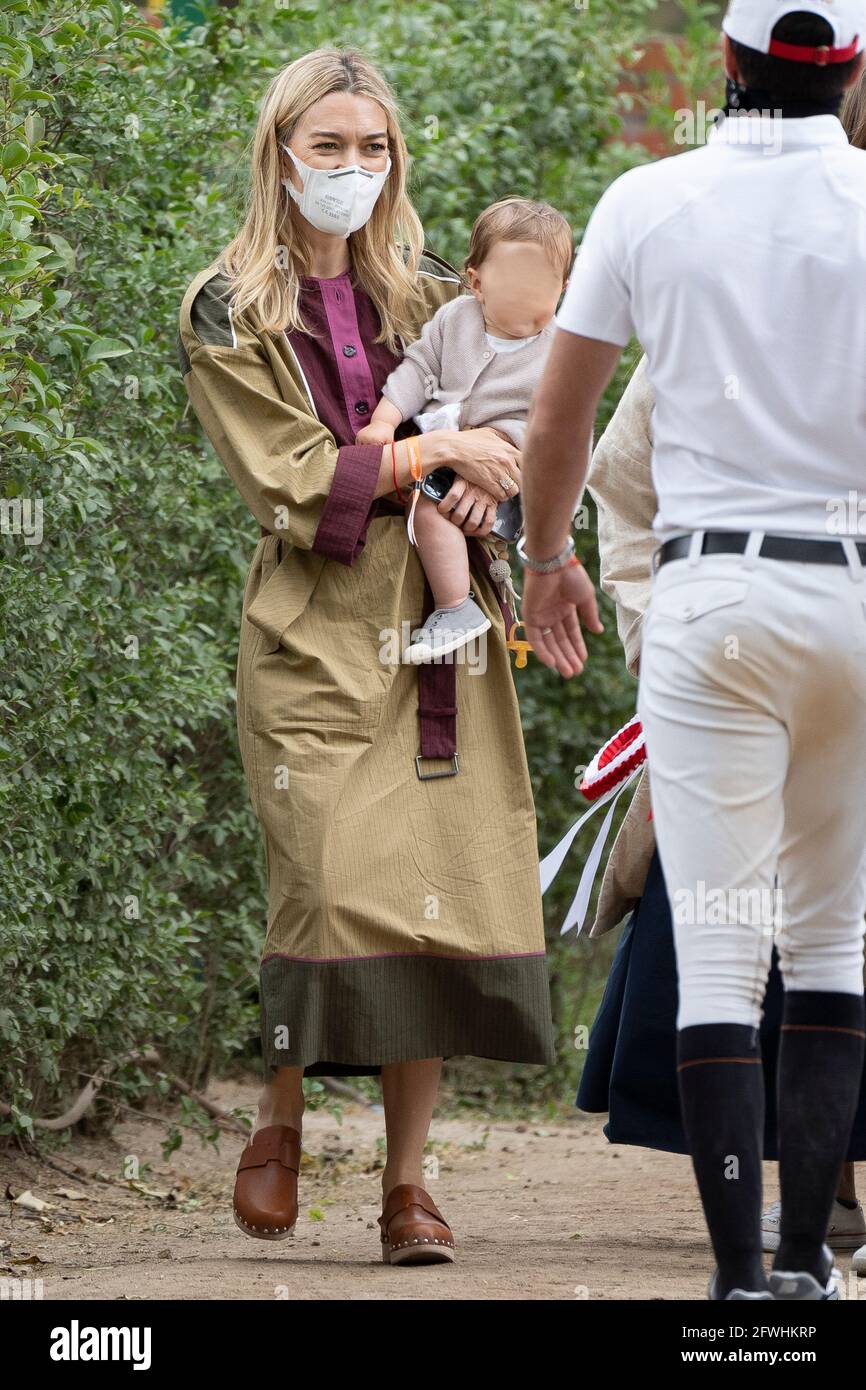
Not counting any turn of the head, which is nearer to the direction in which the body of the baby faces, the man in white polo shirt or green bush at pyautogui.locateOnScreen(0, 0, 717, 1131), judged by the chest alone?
the man in white polo shirt

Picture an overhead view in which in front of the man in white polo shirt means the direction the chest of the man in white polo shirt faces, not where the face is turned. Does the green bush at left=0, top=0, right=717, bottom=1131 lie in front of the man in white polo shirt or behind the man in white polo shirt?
in front

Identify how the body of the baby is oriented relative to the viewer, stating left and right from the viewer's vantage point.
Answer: facing the viewer

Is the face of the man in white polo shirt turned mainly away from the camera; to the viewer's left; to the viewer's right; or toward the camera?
away from the camera

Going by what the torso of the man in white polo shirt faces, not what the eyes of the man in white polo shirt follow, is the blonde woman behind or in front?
in front

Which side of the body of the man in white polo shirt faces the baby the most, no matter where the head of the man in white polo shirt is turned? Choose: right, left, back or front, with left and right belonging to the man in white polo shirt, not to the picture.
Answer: front

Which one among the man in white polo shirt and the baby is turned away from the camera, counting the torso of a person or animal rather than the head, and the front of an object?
the man in white polo shirt

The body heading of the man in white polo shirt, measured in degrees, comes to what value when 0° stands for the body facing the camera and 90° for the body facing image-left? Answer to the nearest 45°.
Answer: approximately 180°

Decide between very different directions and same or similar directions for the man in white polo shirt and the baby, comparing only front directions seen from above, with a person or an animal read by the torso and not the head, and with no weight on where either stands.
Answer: very different directions
